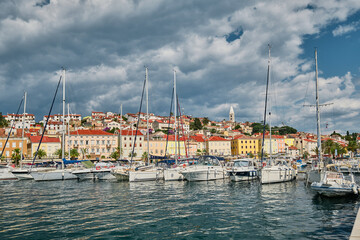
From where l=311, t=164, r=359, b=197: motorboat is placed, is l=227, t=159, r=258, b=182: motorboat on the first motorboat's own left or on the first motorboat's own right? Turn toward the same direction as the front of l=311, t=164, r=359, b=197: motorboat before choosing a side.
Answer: on the first motorboat's own right

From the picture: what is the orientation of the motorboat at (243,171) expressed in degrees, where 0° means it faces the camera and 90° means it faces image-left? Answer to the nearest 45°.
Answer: approximately 45°

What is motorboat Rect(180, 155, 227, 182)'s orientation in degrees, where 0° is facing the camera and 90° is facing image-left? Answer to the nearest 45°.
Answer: approximately 45°

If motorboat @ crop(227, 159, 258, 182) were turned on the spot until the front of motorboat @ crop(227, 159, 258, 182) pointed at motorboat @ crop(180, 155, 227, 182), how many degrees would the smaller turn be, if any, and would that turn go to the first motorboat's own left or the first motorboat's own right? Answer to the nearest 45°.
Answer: approximately 45° to the first motorboat's own right

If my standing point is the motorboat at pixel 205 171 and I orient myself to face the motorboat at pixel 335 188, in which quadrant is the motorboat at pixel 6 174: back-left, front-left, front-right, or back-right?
back-right

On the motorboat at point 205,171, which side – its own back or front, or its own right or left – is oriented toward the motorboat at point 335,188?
left

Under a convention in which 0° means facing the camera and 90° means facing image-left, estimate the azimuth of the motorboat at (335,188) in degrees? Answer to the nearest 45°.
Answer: approximately 90°
